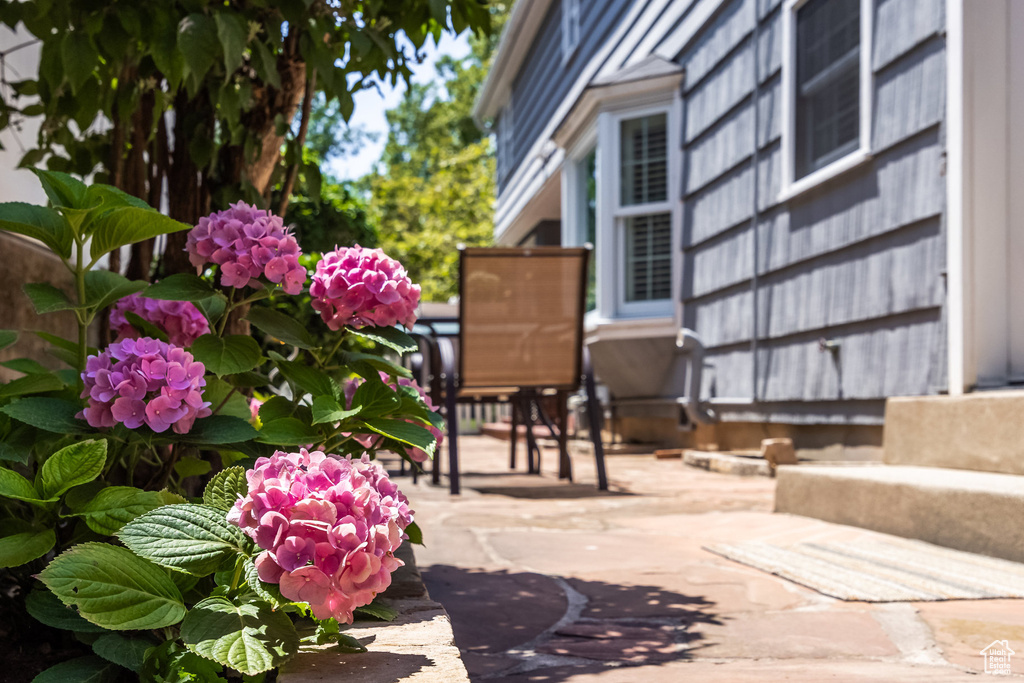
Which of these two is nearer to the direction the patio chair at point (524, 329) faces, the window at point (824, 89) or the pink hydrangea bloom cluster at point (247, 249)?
the window

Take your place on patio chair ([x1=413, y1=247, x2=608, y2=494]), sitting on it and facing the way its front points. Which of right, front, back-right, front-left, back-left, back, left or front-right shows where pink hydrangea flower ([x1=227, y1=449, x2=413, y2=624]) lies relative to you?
back

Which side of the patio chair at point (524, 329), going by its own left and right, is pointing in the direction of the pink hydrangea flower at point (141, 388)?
back

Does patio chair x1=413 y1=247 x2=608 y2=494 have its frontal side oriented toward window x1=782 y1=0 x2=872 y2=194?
no

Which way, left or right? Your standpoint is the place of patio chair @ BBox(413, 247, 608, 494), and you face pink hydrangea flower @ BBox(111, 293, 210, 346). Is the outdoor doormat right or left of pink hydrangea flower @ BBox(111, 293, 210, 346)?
left

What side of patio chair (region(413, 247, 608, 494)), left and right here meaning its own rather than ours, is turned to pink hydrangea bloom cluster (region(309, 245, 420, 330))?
back

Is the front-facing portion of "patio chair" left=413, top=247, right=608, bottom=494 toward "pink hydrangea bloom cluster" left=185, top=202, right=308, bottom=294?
no

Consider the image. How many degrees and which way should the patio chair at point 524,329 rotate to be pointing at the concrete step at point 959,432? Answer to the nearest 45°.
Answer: approximately 135° to its right

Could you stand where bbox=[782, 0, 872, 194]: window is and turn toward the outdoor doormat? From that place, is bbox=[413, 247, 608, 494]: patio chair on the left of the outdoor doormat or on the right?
right

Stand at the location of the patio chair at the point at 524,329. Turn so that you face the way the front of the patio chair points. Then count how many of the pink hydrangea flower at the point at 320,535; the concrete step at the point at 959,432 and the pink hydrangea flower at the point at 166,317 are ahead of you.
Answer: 0

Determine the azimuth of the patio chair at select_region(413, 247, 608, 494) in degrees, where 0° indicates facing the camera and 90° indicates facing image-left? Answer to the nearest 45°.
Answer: approximately 180°

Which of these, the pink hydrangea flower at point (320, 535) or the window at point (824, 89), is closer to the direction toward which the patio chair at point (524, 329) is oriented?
the window

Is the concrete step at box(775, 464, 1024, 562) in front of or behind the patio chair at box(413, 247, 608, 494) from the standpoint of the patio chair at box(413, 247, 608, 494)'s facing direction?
behind
